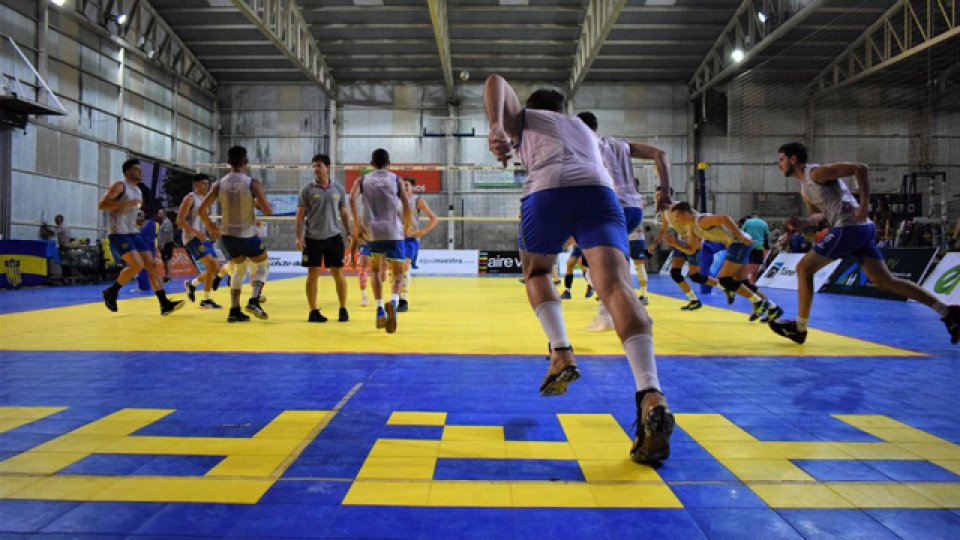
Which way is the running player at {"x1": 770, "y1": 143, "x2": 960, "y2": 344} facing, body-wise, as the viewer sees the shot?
to the viewer's left

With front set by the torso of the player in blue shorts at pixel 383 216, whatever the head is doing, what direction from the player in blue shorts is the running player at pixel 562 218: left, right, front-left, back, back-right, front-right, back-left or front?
back

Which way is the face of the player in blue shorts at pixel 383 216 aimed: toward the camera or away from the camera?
away from the camera

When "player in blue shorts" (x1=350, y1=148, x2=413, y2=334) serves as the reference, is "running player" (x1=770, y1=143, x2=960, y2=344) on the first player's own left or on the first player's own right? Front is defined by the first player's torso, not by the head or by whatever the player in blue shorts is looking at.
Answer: on the first player's own right

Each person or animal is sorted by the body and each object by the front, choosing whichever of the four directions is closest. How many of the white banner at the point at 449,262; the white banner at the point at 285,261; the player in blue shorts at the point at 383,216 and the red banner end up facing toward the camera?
3

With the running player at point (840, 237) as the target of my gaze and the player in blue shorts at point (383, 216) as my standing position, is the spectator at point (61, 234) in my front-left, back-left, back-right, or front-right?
back-left

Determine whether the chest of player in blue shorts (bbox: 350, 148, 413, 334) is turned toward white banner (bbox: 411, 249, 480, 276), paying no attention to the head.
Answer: yes

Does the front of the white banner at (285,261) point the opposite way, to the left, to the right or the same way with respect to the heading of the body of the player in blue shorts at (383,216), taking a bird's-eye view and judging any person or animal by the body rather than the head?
the opposite way

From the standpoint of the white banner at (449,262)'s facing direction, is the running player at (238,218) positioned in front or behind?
in front

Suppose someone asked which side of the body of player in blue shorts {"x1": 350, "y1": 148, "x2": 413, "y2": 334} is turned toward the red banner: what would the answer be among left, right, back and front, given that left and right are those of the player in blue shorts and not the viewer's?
front

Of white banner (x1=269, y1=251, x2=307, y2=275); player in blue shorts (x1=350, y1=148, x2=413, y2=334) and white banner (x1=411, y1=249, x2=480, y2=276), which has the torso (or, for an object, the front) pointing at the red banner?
the player in blue shorts

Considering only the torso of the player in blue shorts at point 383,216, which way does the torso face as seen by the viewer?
away from the camera
